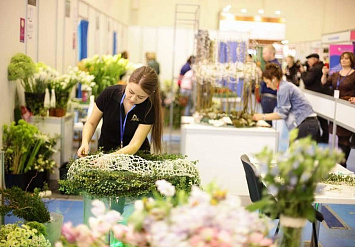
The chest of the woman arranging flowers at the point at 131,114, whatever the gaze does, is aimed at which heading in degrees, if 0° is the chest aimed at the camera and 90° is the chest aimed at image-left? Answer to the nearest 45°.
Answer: approximately 0°

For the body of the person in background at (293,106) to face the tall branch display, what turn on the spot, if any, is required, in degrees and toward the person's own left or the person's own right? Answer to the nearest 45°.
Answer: approximately 45° to the person's own right

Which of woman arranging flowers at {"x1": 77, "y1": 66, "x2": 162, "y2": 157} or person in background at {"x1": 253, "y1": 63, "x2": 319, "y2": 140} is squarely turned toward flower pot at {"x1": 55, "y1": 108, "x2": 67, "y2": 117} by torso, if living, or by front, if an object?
the person in background

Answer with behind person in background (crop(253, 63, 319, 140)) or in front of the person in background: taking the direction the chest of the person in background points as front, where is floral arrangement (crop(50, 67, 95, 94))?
in front

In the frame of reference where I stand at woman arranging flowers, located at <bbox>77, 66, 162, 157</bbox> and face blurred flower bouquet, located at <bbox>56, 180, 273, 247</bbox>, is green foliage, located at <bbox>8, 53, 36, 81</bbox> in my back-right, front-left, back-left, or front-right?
back-right

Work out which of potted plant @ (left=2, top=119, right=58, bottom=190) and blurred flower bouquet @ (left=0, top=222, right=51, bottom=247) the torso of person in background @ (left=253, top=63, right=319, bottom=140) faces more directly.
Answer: the potted plant

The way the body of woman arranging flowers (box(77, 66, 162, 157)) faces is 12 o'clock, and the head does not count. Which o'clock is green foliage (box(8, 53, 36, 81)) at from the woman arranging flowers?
The green foliage is roughly at 5 o'clock from the woman arranging flowers.

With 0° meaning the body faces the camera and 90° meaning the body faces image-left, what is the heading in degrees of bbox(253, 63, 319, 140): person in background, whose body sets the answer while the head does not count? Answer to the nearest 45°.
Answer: approximately 90°

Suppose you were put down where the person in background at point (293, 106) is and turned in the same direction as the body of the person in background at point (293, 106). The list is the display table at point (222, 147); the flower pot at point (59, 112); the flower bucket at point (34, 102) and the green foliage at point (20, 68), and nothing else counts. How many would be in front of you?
4

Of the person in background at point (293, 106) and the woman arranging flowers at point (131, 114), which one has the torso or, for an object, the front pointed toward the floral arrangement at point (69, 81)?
the person in background

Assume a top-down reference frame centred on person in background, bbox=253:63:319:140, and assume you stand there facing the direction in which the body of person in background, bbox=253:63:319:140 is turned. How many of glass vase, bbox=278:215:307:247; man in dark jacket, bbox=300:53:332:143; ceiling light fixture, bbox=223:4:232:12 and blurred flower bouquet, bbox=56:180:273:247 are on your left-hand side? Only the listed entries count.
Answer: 2

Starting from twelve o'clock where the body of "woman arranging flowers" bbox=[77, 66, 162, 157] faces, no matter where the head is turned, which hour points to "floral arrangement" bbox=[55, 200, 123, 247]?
The floral arrangement is roughly at 12 o'clock from the woman arranging flowers.

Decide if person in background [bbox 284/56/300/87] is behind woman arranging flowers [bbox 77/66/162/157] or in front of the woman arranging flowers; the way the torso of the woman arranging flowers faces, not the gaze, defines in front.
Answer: behind

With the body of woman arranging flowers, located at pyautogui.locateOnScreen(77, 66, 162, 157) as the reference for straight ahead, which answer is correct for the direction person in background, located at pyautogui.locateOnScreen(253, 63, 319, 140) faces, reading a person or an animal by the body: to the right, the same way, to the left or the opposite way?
to the right

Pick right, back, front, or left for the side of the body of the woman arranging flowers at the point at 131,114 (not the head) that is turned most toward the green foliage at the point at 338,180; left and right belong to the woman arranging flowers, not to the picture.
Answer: left

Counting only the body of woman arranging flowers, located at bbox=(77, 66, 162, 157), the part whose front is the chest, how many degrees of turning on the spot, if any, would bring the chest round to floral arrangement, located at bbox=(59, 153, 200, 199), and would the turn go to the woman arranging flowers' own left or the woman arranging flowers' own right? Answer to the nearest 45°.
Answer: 0° — they already face it
